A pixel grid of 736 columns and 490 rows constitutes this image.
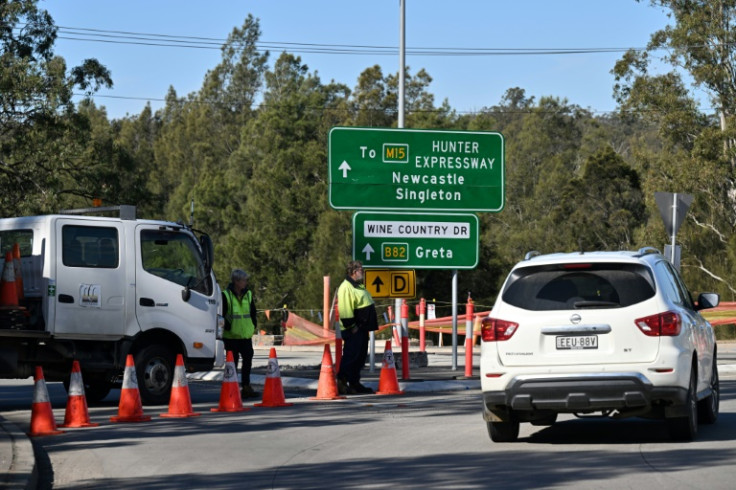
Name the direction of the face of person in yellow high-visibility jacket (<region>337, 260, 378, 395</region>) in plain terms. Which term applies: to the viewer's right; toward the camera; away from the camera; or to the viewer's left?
to the viewer's right

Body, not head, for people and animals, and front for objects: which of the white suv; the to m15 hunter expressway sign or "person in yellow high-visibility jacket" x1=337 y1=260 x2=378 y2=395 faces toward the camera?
the to m15 hunter expressway sign

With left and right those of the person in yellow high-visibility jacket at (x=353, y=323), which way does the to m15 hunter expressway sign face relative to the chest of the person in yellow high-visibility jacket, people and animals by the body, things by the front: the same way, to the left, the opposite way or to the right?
to the right

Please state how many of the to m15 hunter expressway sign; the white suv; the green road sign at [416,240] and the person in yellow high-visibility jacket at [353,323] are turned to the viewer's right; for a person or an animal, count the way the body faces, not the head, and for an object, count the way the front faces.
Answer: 1

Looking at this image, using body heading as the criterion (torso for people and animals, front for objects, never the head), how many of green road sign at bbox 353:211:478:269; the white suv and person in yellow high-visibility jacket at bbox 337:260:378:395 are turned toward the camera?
1

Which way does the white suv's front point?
away from the camera

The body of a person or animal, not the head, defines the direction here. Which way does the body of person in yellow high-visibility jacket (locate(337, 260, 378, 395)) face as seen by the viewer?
to the viewer's right
